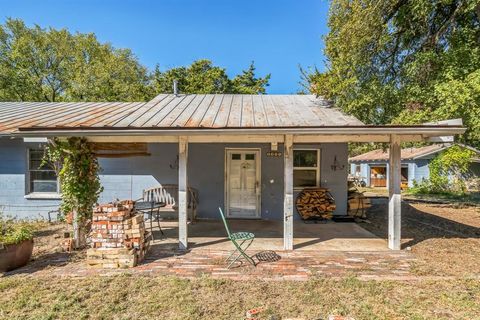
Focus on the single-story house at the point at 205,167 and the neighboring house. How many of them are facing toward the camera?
2

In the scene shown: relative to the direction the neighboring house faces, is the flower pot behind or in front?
in front

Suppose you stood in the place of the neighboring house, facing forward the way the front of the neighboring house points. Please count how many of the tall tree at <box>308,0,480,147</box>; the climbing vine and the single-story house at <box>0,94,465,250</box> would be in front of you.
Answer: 3

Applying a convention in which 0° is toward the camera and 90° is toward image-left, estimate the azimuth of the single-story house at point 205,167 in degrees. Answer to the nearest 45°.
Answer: approximately 0°

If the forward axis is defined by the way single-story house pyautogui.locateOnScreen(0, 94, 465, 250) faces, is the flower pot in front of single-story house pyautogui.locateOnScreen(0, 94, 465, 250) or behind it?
in front

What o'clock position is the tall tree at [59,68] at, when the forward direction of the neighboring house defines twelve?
The tall tree is roughly at 2 o'clock from the neighboring house.
